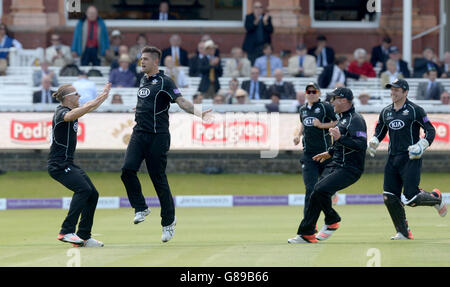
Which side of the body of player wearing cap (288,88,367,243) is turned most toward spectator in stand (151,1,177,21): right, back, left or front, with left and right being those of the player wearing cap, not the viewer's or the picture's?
right

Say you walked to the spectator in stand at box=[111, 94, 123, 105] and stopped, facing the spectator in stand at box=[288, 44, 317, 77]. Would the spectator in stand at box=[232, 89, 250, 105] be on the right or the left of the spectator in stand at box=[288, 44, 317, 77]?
right

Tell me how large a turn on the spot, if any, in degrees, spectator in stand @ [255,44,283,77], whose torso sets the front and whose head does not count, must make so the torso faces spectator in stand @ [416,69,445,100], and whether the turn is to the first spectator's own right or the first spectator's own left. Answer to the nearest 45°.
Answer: approximately 90° to the first spectator's own left

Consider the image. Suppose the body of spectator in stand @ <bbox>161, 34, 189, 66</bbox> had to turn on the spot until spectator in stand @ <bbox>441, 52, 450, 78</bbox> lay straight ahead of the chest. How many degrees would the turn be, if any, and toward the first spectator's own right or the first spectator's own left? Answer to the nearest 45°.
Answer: approximately 90° to the first spectator's own left

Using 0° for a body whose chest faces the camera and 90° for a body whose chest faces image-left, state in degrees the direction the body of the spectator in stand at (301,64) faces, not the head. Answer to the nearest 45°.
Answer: approximately 0°

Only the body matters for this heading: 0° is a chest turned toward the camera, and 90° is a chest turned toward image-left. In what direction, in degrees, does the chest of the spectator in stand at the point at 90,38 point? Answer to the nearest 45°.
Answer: approximately 0°

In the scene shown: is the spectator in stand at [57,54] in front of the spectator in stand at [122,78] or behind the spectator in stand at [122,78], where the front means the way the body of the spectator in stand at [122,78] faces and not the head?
behind

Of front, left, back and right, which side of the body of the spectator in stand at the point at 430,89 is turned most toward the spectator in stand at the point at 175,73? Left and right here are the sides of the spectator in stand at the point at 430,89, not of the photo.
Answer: right

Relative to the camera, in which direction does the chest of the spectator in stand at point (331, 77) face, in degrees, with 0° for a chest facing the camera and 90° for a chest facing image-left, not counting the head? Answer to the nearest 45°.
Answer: approximately 315°

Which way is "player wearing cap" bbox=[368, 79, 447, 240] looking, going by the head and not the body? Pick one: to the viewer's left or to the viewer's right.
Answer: to the viewer's left

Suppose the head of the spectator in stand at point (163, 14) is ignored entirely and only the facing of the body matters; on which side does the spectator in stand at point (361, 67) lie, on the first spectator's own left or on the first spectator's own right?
on the first spectator's own left

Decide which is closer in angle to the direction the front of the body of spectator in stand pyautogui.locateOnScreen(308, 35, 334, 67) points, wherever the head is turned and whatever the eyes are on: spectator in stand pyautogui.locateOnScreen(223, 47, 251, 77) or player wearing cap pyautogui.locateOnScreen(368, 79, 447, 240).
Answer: the player wearing cap
